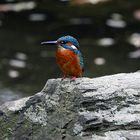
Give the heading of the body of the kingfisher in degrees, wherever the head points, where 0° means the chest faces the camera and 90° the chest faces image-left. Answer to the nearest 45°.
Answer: approximately 45°
